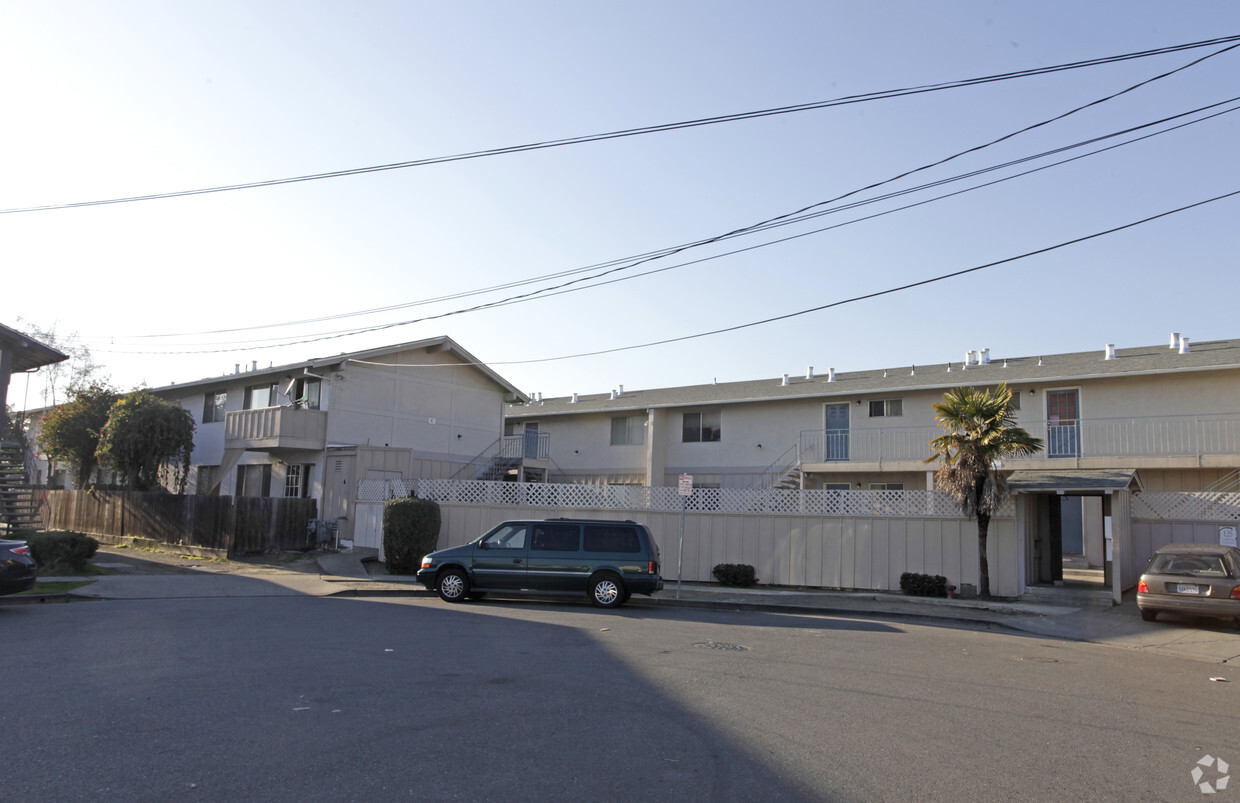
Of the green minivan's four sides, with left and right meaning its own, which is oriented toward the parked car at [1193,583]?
back

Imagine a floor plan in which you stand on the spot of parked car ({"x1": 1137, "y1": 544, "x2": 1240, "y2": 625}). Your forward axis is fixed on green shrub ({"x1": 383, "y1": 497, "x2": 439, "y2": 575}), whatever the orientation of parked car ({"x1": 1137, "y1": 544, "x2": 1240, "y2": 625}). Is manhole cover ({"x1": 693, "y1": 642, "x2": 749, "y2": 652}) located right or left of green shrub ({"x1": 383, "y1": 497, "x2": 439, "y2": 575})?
left

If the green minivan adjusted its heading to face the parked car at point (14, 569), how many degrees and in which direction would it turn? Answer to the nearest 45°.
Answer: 0° — it already faces it

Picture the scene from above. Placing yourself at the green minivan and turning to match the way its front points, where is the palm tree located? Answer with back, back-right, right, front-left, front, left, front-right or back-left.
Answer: back

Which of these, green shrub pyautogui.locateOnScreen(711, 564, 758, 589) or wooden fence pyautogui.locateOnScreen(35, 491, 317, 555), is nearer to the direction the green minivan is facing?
the wooden fence

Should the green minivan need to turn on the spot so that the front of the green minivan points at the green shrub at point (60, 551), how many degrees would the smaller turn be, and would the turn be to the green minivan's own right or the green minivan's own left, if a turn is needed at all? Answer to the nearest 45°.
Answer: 0° — it already faces it

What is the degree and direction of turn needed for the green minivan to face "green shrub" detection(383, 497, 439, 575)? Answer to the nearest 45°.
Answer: approximately 45° to its right

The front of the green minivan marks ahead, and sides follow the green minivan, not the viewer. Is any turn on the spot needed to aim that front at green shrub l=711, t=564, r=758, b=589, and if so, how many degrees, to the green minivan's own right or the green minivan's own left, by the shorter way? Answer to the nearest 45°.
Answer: approximately 135° to the green minivan's own right

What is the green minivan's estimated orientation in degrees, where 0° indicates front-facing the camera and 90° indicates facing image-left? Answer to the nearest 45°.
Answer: approximately 90°

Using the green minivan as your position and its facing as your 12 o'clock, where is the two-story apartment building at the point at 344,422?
The two-story apartment building is roughly at 2 o'clock from the green minivan.
